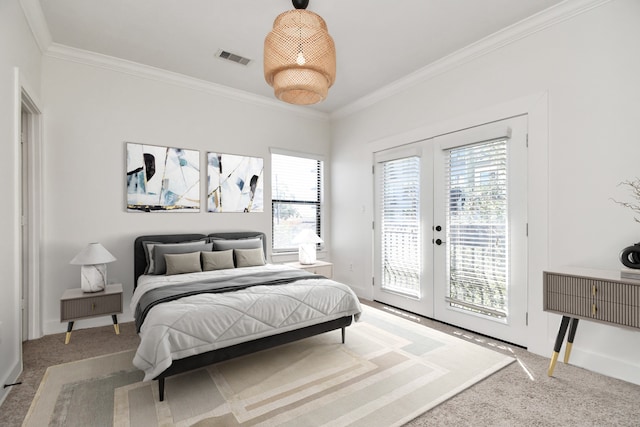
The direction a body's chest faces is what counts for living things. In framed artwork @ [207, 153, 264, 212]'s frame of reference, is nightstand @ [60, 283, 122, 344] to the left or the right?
on its right

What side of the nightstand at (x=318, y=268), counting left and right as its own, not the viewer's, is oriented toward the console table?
front

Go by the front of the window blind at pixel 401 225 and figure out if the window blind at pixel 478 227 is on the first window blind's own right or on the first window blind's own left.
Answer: on the first window blind's own left

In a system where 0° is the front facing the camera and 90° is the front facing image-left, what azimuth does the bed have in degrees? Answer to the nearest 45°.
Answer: approximately 315°

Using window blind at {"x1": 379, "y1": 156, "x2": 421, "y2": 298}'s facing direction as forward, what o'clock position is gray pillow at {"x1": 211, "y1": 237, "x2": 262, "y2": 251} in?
The gray pillow is roughly at 1 o'clock from the window blind.

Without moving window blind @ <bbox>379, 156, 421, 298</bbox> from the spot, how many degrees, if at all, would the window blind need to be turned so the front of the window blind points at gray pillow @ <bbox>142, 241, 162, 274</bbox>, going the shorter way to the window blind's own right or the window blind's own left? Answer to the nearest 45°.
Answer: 0° — it already faces it

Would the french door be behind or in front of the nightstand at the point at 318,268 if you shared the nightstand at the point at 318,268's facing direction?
in front

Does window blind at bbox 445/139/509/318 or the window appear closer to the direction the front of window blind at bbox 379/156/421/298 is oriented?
the window

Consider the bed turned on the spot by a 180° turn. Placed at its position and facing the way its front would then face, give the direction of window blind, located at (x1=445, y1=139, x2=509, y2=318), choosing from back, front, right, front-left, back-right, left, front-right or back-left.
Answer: back-right

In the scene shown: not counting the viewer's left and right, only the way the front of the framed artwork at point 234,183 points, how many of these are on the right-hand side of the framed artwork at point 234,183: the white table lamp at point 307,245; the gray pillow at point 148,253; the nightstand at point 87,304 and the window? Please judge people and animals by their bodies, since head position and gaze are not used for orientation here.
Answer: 2

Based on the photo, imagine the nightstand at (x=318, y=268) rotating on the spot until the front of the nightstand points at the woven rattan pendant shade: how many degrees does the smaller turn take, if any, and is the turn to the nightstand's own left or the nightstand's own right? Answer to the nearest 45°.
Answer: approximately 45° to the nightstand's own right

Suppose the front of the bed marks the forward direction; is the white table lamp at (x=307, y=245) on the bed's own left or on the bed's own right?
on the bed's own left

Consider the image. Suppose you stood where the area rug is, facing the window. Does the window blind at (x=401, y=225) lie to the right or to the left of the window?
right

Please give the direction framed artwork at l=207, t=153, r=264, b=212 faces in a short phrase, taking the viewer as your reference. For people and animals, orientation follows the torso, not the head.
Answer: facing the viewer and to the right of the viewer
